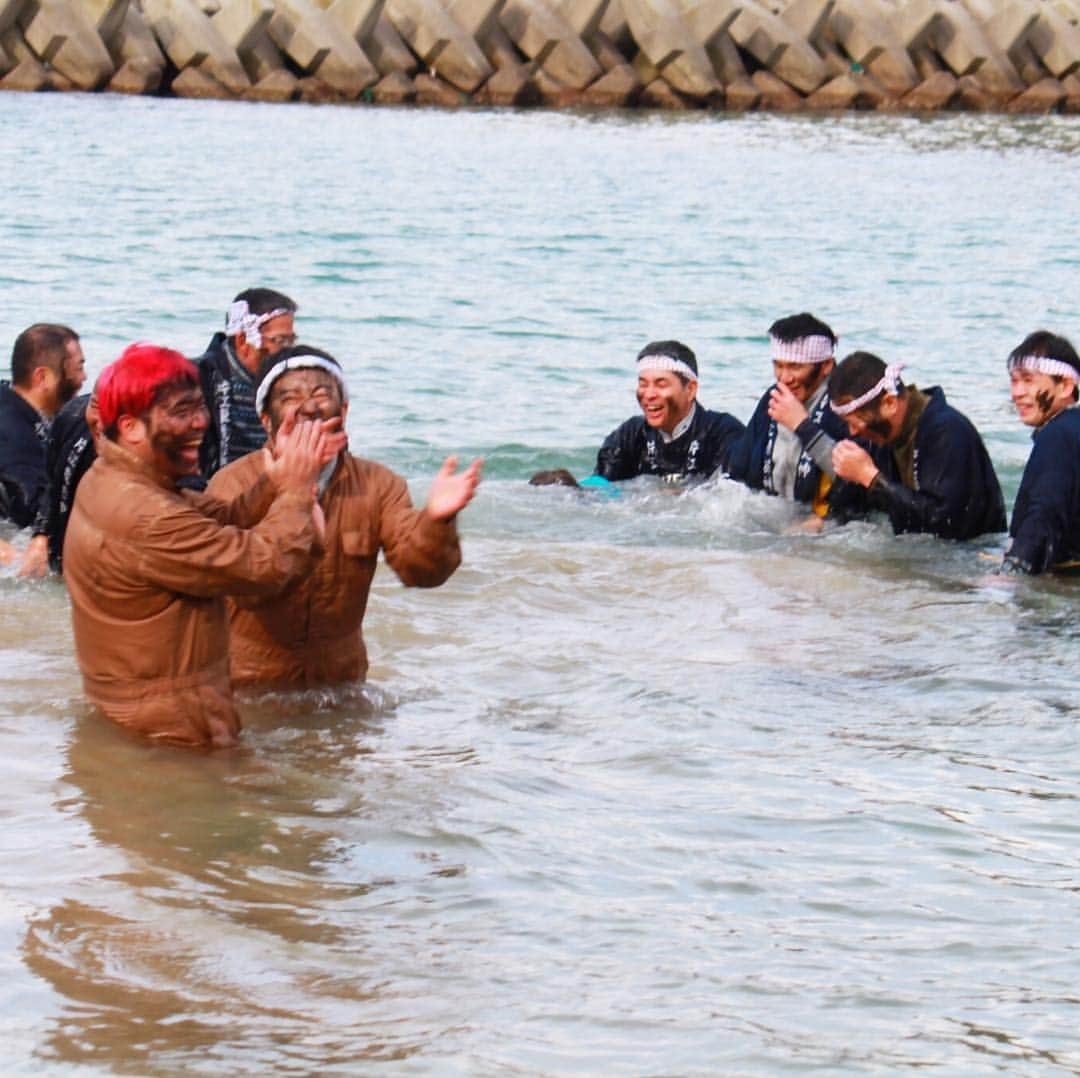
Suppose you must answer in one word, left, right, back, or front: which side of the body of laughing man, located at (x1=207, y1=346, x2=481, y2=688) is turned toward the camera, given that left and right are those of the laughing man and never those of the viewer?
front

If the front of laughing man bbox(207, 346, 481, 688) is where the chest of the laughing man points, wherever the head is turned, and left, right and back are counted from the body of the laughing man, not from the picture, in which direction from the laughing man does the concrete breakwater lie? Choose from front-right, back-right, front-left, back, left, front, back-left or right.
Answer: back

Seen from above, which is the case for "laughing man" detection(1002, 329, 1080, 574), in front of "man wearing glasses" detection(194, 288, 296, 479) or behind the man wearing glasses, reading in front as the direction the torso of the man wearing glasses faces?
in front

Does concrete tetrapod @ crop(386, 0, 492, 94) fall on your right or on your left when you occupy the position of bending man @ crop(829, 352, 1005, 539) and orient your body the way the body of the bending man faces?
on your right

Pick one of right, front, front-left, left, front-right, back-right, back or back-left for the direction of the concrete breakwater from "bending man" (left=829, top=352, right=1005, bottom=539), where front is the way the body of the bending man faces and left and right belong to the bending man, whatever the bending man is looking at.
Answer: right

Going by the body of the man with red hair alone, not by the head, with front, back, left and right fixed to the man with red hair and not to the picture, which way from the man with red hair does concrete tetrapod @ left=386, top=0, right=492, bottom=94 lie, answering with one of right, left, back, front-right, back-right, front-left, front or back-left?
left

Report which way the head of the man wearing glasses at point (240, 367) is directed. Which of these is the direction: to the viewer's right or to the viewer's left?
to the viewer's right

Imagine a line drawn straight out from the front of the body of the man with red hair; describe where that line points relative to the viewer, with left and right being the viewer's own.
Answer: facing to the right of the viewer

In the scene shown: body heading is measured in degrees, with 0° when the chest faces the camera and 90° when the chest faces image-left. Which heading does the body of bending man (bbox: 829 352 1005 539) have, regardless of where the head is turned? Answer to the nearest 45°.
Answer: approximately 90°

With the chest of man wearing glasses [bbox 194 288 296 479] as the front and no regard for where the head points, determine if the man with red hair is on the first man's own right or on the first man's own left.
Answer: on the first man's own right

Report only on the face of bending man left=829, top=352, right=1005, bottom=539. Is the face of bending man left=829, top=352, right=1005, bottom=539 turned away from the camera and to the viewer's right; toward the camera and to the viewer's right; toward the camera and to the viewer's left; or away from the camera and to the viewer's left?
toward the camera and to the viewer's left

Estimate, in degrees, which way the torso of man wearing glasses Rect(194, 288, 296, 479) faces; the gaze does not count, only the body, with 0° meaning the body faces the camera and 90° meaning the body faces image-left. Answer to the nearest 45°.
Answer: approximately 270°

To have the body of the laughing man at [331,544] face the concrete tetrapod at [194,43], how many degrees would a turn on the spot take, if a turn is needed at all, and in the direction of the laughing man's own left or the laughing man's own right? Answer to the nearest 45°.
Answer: approximately 180°
